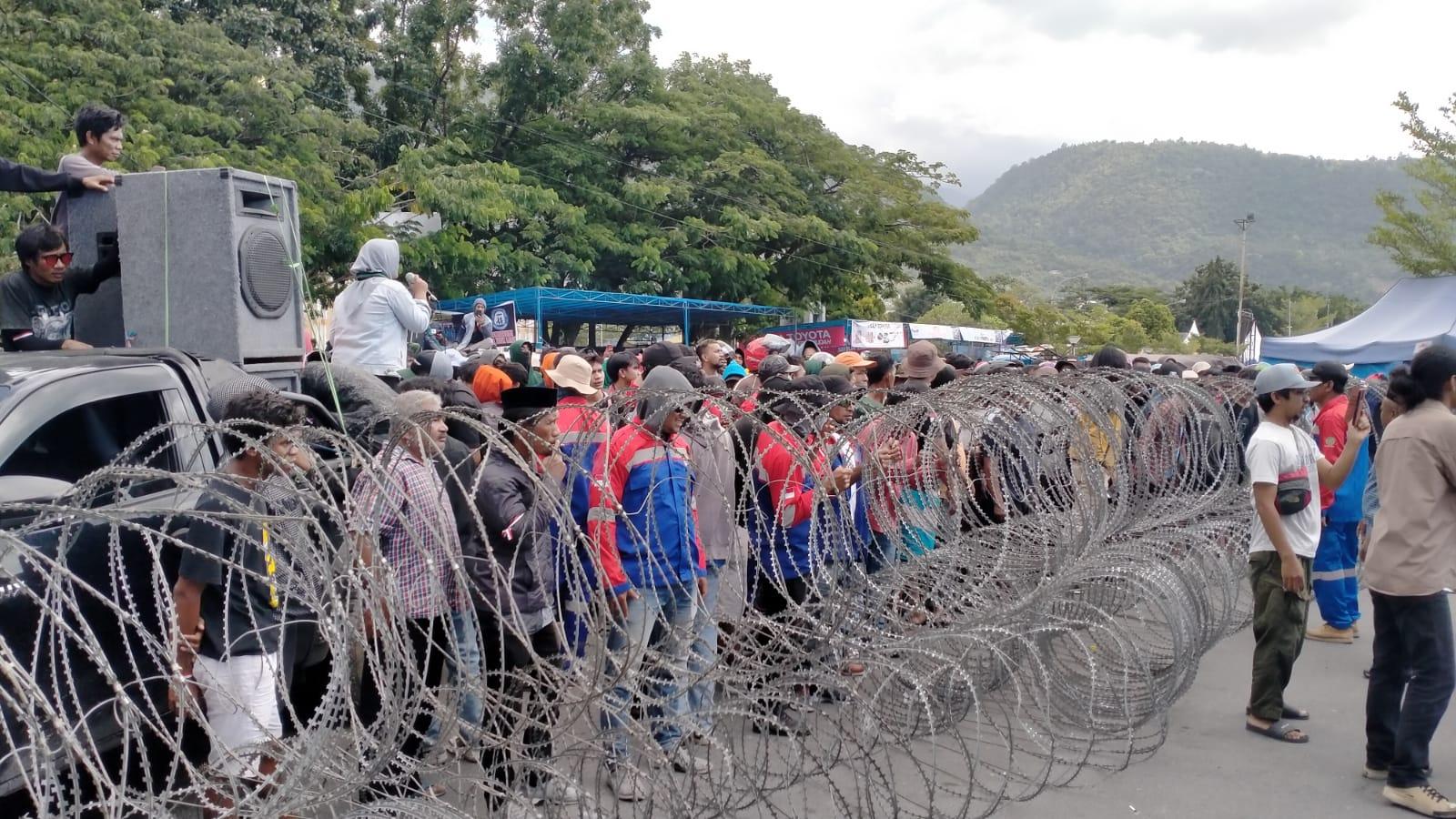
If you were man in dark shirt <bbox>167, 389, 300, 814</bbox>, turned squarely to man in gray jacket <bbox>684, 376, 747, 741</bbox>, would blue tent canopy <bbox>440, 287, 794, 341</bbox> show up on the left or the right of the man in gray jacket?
left

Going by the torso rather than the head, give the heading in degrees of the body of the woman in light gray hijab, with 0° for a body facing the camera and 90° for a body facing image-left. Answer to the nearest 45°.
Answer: approximately 225°

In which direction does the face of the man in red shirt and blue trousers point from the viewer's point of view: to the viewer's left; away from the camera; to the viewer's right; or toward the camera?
to the viewer's left

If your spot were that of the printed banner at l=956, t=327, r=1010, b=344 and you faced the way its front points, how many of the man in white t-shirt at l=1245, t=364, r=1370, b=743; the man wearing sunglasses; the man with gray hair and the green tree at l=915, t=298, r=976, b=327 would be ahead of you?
3

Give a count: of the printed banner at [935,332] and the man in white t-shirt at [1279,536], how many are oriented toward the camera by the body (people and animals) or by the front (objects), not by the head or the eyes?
1

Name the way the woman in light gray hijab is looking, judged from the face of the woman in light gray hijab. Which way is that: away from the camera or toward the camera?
away from the camera
